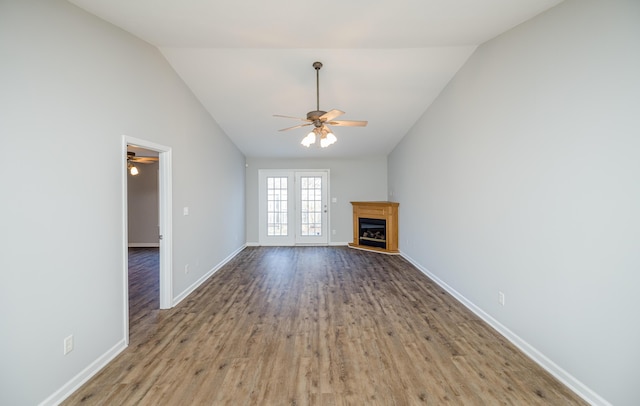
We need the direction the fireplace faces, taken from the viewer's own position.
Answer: facing the viewer and to the left of the viewer

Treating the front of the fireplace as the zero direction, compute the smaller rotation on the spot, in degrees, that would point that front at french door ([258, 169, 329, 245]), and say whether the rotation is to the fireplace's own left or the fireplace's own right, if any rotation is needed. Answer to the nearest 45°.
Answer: approximately 45° to the fireplace's own right
